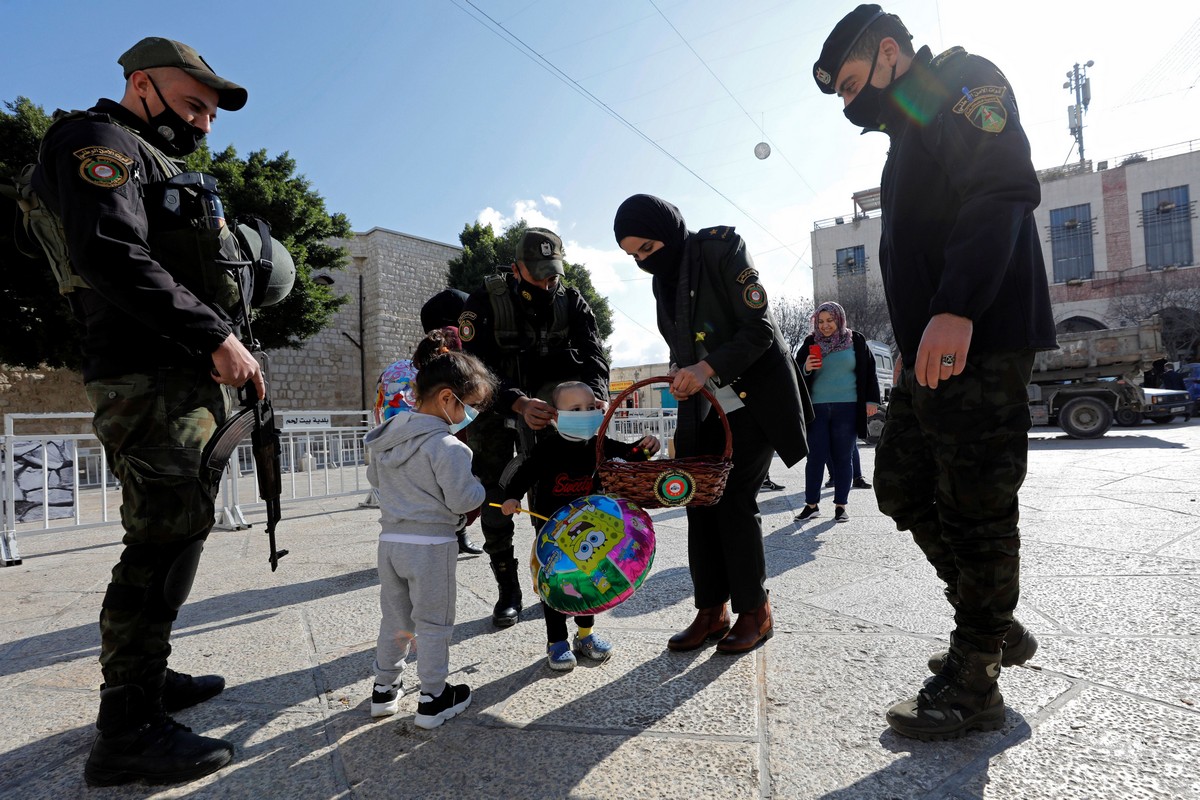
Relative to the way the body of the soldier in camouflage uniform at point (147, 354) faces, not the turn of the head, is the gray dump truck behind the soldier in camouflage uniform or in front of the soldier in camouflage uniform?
in front

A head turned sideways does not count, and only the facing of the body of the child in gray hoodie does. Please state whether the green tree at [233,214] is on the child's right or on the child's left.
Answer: on the child's left

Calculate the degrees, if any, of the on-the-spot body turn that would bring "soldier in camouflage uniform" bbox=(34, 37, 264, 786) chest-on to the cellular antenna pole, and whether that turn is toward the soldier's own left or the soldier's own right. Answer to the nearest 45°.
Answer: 0° — they already face it

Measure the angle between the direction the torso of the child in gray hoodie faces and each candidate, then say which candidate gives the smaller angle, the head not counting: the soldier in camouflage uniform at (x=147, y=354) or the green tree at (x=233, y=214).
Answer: the green tree

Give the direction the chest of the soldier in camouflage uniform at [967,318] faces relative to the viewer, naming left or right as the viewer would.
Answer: facing to the left of the viewer

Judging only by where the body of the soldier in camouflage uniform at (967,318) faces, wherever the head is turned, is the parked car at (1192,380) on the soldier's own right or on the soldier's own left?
on the soldier's own right

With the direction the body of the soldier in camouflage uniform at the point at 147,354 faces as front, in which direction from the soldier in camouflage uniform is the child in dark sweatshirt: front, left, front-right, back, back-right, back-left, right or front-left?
front

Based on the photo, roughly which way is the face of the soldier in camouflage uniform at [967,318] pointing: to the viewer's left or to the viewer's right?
to the viewer's left

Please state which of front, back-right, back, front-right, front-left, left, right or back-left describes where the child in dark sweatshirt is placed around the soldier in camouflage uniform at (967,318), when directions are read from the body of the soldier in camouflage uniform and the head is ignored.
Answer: front

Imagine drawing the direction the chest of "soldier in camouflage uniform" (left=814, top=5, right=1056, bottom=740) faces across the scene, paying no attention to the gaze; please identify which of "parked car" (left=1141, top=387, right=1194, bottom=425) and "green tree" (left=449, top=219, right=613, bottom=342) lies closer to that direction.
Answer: the green tree

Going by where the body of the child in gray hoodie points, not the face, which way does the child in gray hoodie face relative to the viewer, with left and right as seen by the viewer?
facing away from the viewer and to the right of the viewer

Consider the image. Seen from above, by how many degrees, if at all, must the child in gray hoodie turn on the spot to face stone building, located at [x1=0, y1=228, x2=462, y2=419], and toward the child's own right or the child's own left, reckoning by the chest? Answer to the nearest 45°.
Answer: approximately 45° to the child's own left

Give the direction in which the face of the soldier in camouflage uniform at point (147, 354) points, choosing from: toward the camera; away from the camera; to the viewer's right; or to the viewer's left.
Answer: to the viewer's right

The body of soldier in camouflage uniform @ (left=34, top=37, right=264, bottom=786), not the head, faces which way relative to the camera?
to the viewer's right

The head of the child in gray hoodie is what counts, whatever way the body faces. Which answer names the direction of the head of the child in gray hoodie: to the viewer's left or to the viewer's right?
to the viewer's right
